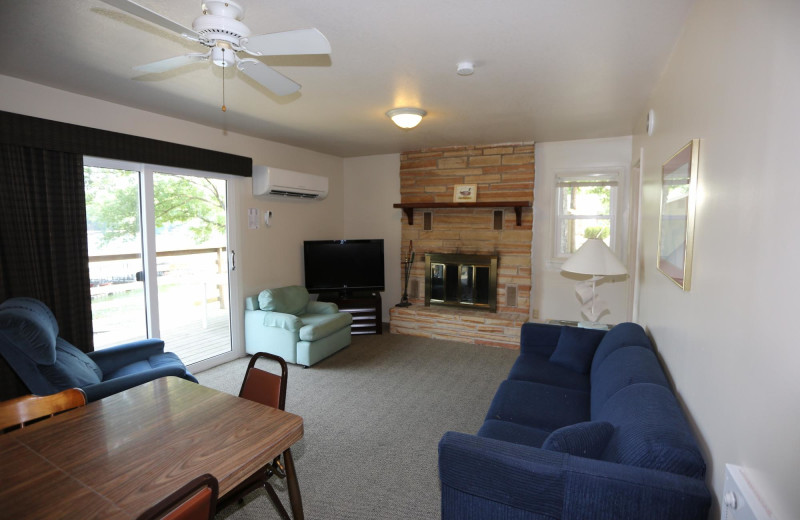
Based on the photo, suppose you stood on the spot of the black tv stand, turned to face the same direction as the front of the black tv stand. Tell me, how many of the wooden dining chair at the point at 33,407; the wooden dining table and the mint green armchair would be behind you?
0

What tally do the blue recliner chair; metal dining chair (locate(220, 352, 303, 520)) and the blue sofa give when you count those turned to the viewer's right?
1

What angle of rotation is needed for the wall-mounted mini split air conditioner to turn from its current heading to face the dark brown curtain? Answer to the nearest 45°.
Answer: approximately 90° to its right

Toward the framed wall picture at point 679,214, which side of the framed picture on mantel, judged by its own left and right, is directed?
front

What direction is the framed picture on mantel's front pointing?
toward the camera

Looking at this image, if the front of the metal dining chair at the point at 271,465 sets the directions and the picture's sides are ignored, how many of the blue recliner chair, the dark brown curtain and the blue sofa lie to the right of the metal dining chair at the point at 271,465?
2

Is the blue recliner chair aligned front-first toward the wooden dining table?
no

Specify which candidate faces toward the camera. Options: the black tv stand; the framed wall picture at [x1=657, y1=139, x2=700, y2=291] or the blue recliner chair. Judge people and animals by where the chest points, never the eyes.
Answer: the black tv stand

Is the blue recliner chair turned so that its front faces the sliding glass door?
no

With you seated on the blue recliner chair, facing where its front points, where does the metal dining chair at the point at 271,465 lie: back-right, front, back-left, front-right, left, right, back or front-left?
front-right

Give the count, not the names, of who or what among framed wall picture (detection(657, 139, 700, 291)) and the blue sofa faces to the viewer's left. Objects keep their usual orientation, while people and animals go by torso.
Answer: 2

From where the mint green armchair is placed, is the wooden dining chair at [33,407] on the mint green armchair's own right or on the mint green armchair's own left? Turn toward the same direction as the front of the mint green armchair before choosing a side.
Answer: on the mint green armchair's own right

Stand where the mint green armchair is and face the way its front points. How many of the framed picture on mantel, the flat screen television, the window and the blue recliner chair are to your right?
1

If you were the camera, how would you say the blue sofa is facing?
facing to the left of the viewer

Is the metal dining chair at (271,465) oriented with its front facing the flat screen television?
no

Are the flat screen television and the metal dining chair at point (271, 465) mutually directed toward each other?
no

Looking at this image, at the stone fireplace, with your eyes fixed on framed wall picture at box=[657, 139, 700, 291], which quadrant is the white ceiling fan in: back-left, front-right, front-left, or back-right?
front-right

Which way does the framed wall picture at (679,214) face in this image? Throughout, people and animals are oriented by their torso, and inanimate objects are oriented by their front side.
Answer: to the viewer's left

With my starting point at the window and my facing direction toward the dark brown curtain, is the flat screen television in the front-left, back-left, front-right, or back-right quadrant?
front-right

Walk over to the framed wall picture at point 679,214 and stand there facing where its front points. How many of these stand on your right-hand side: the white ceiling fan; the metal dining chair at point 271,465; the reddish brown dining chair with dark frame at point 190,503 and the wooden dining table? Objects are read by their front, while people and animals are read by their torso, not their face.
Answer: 0

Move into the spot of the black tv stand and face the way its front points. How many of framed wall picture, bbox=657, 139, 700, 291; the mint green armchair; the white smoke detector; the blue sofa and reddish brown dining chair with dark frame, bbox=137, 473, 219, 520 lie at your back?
0
